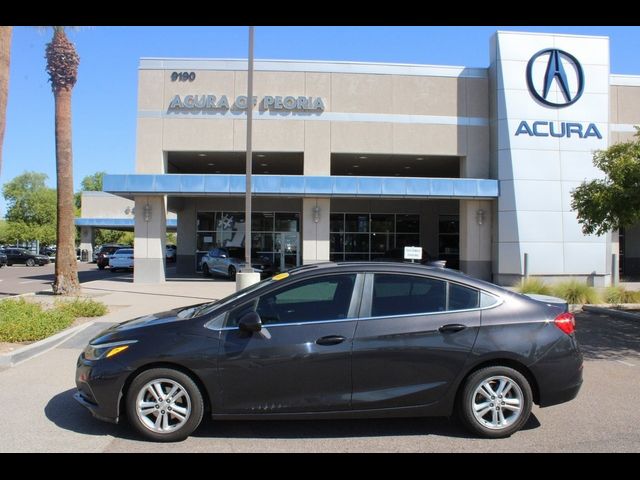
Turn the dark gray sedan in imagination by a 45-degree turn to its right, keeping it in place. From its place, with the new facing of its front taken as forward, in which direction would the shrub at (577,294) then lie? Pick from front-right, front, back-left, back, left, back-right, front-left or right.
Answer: right

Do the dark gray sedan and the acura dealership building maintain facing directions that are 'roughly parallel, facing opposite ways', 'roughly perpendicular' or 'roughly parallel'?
roughly perpendicular

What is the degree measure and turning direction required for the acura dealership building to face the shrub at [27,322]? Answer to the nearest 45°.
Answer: approximately 45° to its right

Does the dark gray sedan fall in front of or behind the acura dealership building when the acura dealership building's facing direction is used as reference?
in front

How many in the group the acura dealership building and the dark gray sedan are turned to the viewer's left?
1

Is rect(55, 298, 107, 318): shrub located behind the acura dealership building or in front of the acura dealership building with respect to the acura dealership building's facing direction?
in front

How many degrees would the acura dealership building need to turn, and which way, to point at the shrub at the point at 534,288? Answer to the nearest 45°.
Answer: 0° — it already faces it

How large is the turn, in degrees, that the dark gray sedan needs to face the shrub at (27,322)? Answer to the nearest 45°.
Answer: approximately 45° to its right

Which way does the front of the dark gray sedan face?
to the viewer's left

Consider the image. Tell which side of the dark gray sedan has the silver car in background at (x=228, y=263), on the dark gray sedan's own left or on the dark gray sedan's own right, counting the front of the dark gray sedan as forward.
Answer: on the dark gray sedan's own right

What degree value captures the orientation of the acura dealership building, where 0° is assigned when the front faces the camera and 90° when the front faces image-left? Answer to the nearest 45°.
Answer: approximately 0°

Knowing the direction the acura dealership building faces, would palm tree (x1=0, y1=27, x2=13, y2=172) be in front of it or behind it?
in front
